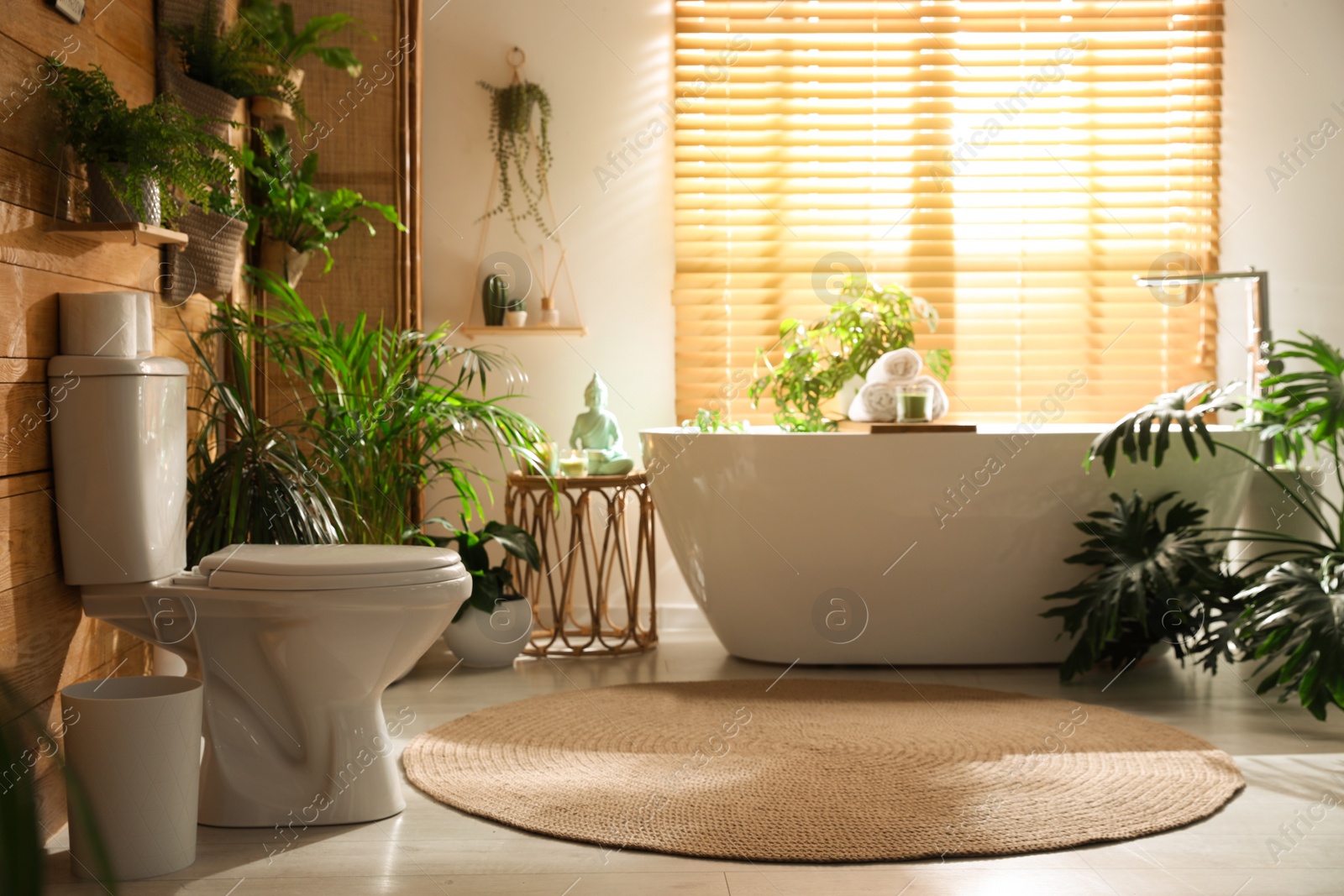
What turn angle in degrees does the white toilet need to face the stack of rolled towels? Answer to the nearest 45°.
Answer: approximately 45° to its left

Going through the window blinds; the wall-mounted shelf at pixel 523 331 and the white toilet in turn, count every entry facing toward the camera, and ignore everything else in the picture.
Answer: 2

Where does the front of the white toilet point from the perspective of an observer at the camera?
facing to the right of the viewer

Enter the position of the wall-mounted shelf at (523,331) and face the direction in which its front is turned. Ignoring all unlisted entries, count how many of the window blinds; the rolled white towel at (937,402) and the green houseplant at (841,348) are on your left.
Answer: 3

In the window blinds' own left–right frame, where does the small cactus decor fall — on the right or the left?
on its right

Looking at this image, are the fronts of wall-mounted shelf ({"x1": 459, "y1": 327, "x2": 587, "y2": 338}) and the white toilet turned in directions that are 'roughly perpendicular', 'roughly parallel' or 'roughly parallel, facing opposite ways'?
roughly perpendicular

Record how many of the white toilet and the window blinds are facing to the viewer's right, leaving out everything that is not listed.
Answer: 1

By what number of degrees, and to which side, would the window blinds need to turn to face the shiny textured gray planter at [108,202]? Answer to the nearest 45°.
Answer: approximately 45° to its right

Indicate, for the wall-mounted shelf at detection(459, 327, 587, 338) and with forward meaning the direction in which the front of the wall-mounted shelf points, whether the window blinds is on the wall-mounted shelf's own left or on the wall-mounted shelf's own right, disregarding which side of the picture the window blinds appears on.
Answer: on the wall-mounted shelf's own left

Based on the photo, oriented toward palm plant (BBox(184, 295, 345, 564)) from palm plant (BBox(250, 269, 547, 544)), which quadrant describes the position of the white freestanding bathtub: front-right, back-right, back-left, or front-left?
back-left
